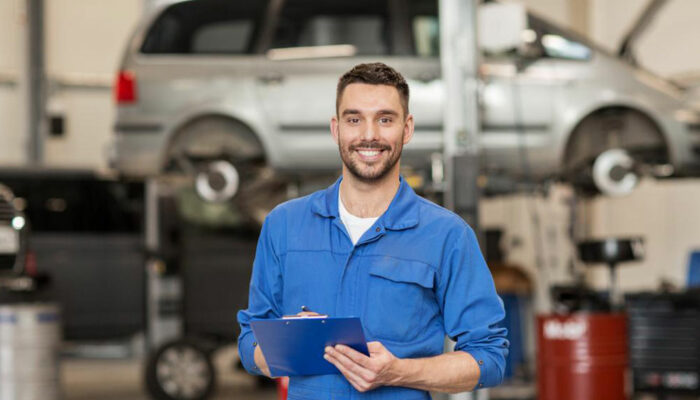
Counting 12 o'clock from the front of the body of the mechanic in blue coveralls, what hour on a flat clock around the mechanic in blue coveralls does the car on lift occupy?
The car on lift is roughly at 6 o'clock from the mechanic in blue coveralls.

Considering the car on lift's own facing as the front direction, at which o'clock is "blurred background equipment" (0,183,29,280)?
The blurred background equipment is roughly at 5 o'clock from the car on lift.

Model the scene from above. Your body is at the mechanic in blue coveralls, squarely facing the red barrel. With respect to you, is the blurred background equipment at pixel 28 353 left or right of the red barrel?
left

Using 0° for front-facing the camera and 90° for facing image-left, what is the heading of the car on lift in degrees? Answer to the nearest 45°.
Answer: approximately 270°

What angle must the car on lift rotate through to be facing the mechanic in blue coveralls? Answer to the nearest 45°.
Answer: approximately 90° to its right

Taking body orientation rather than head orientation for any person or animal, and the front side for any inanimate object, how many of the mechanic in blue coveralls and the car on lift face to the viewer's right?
1

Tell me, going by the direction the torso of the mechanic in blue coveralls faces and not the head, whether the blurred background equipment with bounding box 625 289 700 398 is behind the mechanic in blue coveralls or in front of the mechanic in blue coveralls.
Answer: behind

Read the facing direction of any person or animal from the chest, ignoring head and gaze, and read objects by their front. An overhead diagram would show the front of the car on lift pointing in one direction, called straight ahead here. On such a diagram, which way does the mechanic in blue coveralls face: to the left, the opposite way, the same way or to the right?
to the right

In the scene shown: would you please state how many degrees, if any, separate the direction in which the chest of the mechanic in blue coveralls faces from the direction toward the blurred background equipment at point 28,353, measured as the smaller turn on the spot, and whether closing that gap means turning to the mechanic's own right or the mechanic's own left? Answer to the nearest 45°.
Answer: approximately 135° to the mechanic's own right

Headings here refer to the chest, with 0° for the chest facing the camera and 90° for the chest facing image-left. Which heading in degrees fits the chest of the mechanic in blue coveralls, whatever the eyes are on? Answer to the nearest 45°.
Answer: approximately 0°

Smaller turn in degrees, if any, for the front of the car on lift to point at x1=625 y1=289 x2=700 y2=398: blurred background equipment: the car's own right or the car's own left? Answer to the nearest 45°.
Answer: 0° — it already faces it

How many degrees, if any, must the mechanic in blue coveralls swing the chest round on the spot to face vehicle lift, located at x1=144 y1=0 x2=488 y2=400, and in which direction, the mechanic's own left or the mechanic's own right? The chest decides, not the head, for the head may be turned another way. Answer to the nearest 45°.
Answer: approximately 180°
